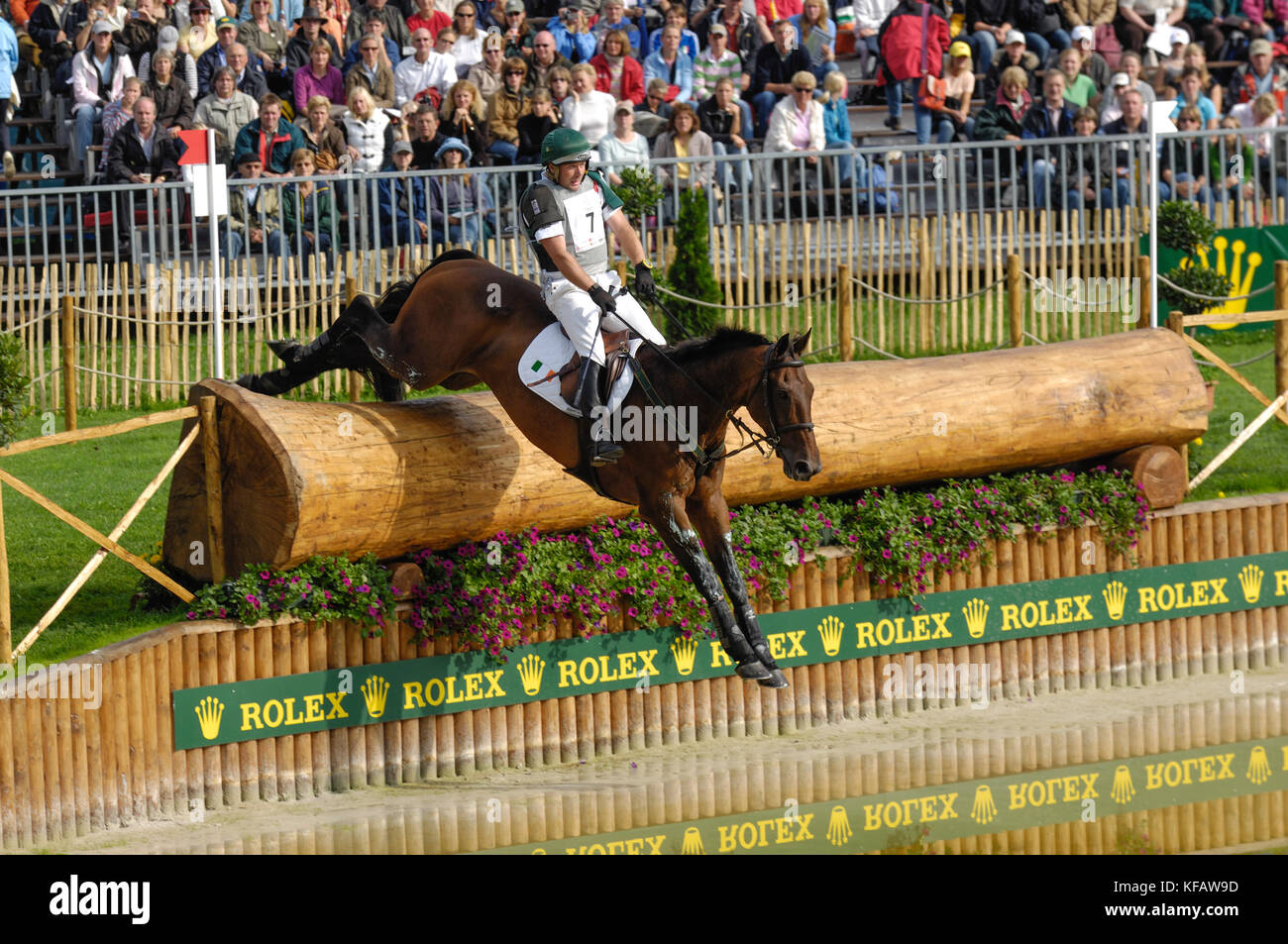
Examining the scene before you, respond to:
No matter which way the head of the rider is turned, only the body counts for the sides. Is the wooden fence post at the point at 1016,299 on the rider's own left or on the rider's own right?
on the rider's own left

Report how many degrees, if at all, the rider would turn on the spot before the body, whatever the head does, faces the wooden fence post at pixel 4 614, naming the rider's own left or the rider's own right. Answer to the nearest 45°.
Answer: approximately 135° to the rider's own right

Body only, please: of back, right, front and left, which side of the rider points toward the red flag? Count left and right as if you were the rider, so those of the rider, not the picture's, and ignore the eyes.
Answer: back

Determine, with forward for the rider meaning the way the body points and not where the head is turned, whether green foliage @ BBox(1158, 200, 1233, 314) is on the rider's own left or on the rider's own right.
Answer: on the rider's own left

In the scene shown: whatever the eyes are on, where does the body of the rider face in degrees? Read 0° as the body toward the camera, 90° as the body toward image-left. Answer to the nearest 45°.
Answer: approximately 315°
